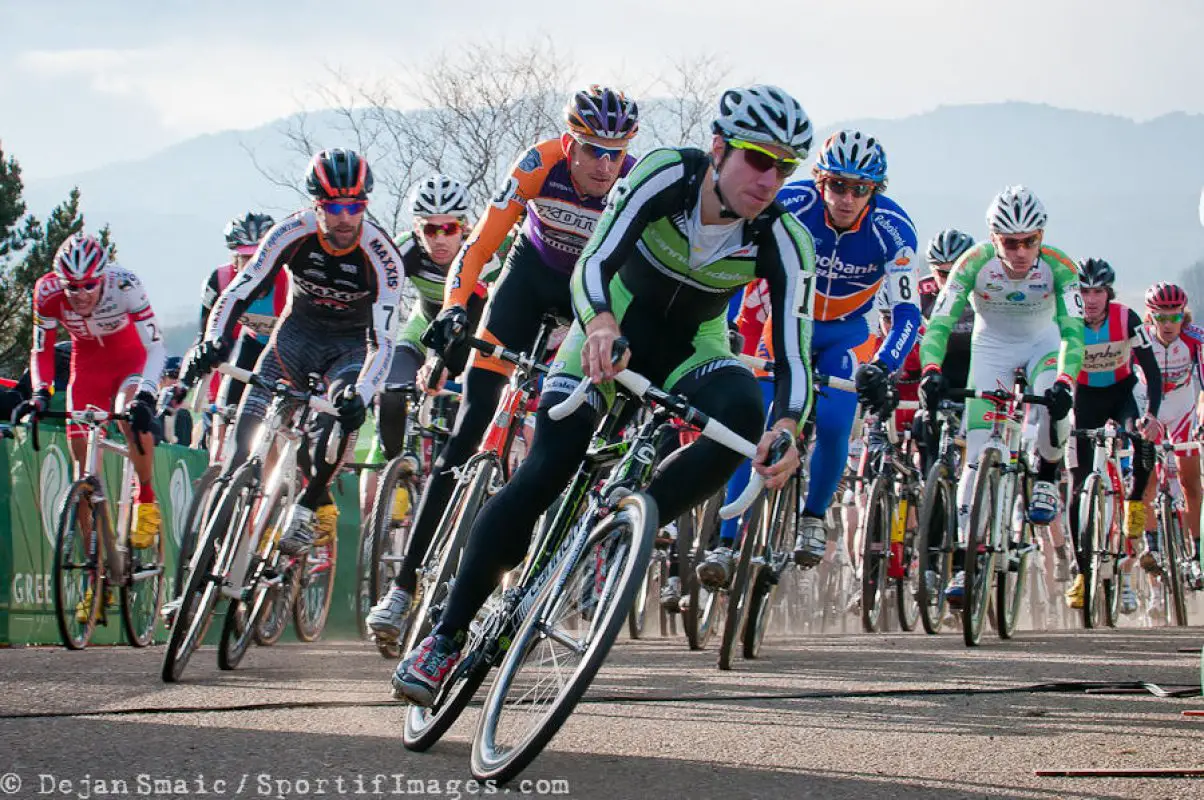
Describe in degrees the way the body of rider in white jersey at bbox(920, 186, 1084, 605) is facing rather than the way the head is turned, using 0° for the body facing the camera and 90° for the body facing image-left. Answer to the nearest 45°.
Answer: approximately 0°

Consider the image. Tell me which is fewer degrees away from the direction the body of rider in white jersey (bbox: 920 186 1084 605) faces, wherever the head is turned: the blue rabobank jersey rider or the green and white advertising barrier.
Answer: the blue rabobank jersey rider

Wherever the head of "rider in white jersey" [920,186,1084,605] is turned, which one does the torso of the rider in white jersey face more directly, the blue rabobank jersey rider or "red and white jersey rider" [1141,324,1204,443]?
the blue rabobank jersey rider

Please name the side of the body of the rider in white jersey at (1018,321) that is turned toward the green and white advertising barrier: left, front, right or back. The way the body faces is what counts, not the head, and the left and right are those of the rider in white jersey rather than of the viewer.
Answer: right

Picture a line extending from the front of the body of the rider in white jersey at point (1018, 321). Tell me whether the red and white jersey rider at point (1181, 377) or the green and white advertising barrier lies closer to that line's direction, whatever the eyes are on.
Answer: the green and white advertising barrier
